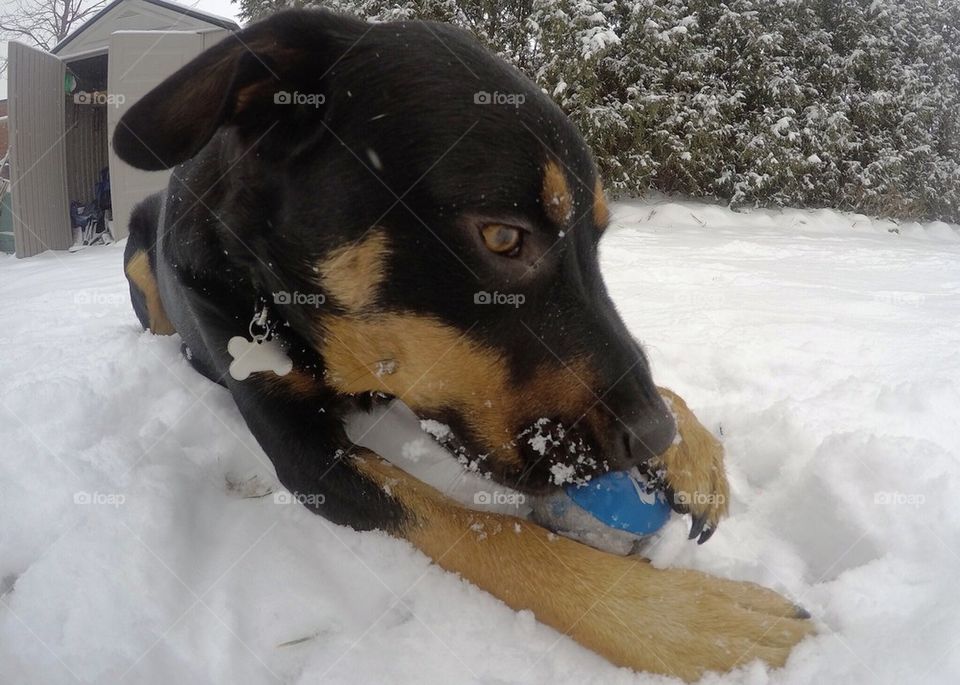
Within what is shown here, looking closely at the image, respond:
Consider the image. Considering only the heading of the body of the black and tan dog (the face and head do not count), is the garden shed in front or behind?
behind

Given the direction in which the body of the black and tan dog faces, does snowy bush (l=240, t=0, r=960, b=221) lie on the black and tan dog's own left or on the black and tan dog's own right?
on the black and tan dog's own left
